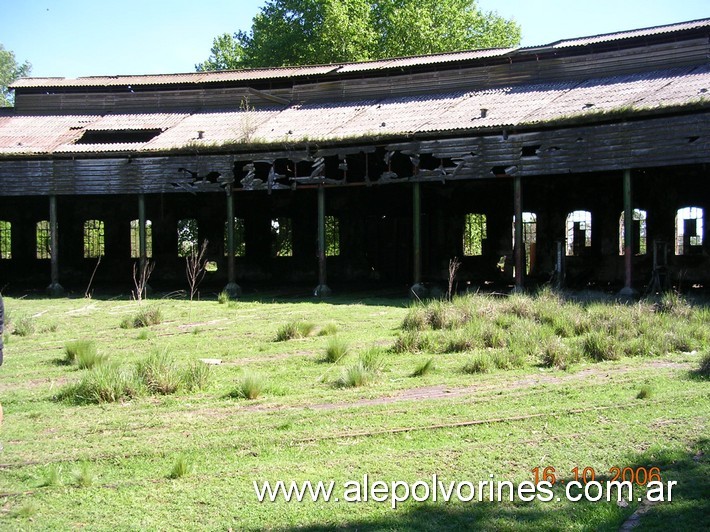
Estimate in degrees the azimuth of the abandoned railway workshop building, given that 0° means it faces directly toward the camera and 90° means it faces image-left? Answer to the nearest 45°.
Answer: approximately 0°

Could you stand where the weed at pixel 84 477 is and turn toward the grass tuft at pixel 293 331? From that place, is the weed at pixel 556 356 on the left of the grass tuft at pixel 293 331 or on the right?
right

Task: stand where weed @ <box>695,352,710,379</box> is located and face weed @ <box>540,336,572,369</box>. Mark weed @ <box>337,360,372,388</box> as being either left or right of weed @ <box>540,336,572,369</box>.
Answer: left

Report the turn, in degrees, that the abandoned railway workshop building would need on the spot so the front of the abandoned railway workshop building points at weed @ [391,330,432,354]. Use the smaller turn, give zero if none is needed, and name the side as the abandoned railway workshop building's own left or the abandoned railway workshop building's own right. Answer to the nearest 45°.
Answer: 0° — it already faces it

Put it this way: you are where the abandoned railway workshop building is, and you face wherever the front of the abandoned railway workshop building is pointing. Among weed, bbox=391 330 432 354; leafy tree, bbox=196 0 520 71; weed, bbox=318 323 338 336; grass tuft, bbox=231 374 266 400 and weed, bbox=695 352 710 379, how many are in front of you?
4

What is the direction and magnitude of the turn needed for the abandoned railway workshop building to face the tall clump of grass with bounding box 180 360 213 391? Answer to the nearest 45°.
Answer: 0° — it already faces it

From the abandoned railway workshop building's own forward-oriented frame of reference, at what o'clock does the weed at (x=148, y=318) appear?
The weed is roughly at 1 o'clock from the abandoned railway workshop building.

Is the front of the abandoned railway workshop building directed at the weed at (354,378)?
yes

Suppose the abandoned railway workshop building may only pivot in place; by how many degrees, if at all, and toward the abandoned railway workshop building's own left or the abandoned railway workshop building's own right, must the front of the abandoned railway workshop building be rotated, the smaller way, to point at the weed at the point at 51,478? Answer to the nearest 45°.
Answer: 0° — it already faces it

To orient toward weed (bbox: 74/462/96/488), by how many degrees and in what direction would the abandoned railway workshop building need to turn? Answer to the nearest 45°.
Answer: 0° — it already faces it

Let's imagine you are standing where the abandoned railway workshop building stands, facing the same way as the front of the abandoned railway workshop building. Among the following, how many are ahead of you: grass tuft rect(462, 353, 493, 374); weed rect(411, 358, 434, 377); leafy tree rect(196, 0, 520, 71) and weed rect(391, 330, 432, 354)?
3
